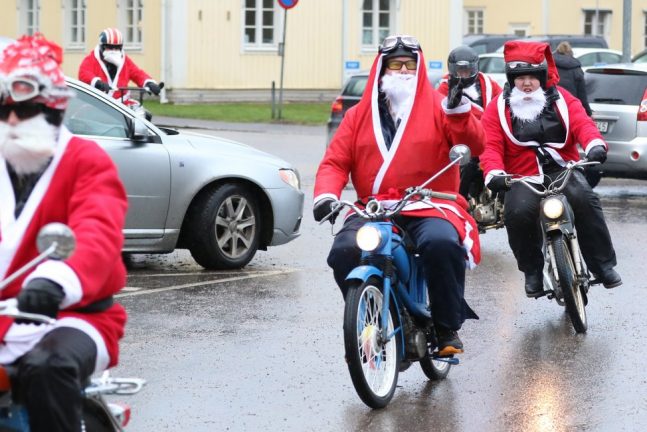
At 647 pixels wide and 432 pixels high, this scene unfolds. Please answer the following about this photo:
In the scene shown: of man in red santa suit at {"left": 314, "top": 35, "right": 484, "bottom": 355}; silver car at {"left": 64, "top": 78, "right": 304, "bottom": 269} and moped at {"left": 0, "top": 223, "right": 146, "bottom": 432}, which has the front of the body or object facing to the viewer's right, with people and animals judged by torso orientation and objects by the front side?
the silver car

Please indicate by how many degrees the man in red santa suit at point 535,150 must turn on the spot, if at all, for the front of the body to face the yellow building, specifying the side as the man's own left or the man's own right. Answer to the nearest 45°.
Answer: approximately 180°

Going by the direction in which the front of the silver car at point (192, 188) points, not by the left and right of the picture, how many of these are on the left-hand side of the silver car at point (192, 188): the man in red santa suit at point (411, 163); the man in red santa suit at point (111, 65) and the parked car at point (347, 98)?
2

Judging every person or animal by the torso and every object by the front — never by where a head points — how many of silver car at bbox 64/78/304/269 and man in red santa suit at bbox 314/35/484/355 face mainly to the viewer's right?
1

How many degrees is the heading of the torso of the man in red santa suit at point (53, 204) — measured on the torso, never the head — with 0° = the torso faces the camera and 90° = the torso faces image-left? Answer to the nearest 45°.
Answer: approximately 45°

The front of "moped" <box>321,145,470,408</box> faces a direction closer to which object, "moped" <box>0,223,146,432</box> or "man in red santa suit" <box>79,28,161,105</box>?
the moped

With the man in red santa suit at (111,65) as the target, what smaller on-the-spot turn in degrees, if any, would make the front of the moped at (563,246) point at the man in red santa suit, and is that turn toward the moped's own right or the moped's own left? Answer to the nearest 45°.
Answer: approximately 135° to the moped's own right

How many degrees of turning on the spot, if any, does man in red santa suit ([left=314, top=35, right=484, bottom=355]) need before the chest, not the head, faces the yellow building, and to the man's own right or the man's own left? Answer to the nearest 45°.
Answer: approximately 180°
